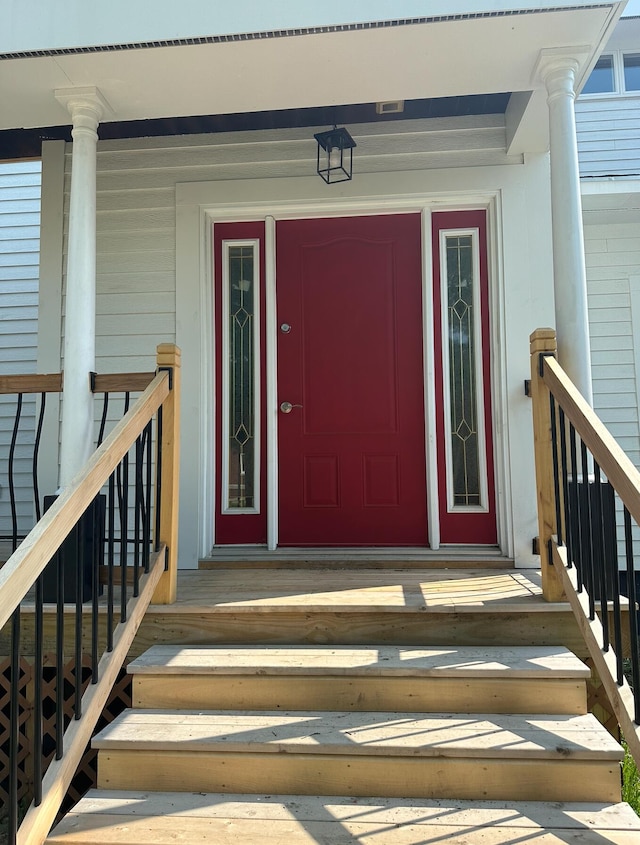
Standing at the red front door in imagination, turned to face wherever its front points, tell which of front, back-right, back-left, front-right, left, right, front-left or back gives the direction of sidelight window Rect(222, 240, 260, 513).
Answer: right

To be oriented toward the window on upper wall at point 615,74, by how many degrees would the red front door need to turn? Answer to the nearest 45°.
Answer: approximately 135° to its left

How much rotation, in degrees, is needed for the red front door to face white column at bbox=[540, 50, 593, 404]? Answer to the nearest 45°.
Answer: approximately 45° to its left

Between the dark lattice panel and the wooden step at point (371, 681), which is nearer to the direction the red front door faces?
the wooden step

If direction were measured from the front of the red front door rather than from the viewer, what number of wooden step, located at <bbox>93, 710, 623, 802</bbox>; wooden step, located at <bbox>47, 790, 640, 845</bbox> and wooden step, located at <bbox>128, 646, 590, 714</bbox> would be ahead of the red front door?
3

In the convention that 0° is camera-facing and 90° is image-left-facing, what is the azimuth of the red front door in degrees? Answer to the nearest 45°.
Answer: approximately 0°

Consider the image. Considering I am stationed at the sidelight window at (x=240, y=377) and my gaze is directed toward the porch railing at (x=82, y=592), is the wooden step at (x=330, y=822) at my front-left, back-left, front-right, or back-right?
front-left

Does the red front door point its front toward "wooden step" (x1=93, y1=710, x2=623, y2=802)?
yes

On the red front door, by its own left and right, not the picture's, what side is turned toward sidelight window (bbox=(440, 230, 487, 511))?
left

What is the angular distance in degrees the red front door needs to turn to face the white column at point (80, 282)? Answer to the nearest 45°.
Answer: approximately 45° to its right

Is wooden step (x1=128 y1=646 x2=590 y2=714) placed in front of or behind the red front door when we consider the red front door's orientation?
in front

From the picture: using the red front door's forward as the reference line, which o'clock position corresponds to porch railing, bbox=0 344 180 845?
The porch railing is roughly at 1 o'clock from the red front door.

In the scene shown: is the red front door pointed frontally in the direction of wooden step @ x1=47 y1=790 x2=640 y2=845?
yes
